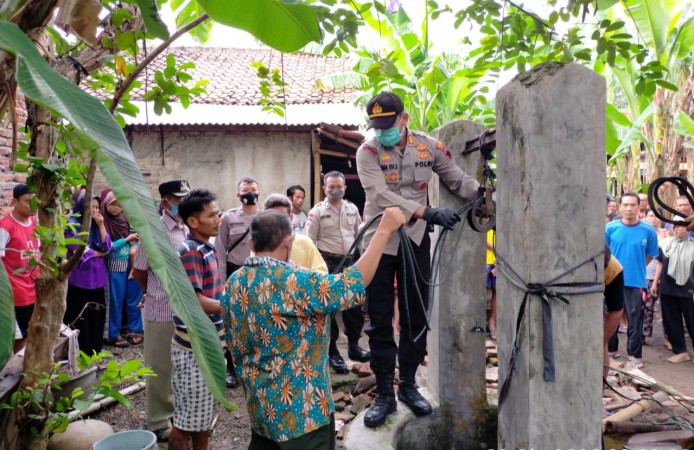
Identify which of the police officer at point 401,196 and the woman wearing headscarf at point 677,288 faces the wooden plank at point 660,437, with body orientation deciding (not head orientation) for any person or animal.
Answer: the woman wearing headscarf

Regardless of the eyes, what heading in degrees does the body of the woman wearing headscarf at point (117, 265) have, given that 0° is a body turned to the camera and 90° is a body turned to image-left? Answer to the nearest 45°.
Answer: approximately 315°

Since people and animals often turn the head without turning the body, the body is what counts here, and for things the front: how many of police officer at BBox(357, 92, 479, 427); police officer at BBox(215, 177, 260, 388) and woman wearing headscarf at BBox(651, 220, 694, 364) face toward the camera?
3

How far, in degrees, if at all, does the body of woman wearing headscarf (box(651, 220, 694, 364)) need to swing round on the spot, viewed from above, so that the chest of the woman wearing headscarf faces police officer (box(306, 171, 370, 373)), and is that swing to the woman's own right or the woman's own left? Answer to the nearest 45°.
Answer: approximately 45° to the woman's own right

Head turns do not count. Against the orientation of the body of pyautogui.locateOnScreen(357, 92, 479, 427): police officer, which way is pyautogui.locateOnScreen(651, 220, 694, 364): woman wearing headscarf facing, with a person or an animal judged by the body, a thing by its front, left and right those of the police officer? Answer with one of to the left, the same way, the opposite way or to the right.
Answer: the same way

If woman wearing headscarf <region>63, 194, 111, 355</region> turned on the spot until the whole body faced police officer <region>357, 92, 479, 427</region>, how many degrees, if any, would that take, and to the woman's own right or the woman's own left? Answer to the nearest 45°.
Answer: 0° — they already face them

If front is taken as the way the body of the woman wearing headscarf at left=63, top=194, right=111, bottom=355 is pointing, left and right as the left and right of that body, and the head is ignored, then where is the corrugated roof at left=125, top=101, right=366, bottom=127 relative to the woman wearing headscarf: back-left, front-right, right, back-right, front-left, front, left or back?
left

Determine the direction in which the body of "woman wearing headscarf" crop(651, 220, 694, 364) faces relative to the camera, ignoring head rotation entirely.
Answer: toward the camera

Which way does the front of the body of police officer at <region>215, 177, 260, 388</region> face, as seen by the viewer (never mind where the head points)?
toward the camera

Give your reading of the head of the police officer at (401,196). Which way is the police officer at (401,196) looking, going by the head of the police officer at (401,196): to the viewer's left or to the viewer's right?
to the viewer's left

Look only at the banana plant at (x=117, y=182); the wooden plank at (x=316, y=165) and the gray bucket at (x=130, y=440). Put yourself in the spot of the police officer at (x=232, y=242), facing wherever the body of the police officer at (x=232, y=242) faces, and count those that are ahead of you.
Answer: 2

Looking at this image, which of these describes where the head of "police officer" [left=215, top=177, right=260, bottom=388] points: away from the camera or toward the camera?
toward the camera

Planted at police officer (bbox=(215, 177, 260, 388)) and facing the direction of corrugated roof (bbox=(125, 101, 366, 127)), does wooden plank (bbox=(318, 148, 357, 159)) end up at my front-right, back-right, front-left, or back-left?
front-right

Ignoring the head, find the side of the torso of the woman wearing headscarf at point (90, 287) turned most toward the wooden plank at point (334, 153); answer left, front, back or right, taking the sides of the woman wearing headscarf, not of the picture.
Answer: left

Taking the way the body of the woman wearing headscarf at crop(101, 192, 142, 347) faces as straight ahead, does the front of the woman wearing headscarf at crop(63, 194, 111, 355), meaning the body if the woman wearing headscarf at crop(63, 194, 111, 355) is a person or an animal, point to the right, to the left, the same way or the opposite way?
the same way
